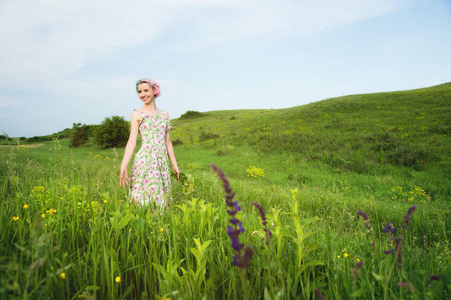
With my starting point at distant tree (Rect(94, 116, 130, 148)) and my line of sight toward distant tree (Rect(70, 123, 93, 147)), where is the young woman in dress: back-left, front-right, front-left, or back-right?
back-left

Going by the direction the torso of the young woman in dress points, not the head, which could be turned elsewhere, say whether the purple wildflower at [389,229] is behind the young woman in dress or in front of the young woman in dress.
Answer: in front

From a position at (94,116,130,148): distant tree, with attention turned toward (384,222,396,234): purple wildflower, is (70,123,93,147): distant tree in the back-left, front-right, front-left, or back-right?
back-right

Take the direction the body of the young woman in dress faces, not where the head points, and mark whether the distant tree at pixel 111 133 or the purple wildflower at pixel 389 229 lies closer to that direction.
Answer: the purple wildflower

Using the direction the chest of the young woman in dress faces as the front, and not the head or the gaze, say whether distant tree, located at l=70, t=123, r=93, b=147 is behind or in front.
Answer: behind

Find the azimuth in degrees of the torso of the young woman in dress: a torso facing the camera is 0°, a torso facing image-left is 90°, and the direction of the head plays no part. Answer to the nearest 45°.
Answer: approximately 0°

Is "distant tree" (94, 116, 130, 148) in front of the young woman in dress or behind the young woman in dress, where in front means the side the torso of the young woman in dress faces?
behind
